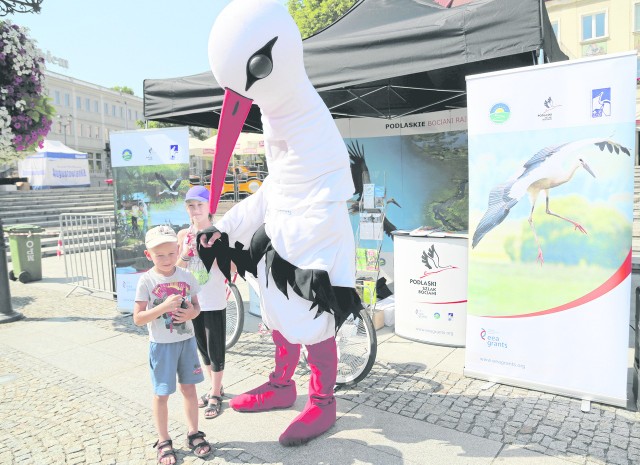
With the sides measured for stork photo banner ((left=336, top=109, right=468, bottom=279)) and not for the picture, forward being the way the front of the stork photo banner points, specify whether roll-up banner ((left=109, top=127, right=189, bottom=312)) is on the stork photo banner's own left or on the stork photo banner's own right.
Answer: on the stork photo banner's own right

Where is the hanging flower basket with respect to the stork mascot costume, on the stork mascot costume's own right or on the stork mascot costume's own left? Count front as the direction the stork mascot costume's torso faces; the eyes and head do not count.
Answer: on the stork mascot costume's own right

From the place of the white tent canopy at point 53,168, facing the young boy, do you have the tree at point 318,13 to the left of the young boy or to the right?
left

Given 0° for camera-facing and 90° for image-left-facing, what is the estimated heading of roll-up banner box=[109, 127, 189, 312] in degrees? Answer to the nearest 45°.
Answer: approximately 0°

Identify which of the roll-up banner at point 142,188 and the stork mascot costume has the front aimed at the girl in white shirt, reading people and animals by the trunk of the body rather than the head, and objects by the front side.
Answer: the roll-up banner

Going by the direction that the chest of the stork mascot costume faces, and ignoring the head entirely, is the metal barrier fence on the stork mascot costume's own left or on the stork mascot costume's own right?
on the stork mascot costume's own right

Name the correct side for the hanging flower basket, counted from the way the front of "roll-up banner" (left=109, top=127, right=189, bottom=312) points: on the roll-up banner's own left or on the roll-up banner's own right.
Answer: on the roll-up banner's own right

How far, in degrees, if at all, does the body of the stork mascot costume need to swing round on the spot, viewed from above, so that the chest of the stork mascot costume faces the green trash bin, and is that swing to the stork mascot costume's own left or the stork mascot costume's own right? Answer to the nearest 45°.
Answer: approximately 90° to the stork mascot costume's own right

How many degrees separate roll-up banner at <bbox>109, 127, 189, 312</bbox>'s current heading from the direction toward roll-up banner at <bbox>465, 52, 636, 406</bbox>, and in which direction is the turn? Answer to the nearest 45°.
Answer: approximately 45° to its left

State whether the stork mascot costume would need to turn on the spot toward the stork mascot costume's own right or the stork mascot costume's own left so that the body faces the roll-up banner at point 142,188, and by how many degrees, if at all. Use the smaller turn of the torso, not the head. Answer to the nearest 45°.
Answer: approximately 90° to the stork mascot costume's own right

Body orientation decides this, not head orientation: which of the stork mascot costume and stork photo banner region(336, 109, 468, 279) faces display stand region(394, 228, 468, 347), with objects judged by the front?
the stork photo banner

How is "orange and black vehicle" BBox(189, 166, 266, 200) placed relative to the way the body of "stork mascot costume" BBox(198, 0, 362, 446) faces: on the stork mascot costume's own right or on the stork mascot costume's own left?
on the stork mascot costume's own right

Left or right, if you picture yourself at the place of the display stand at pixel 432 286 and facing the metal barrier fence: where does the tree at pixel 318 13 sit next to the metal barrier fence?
right
